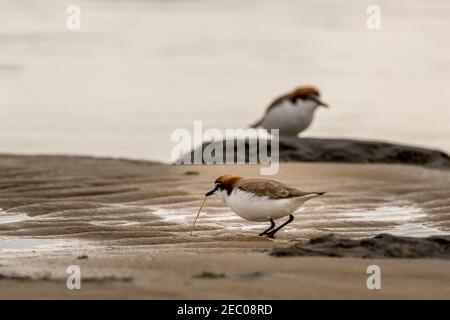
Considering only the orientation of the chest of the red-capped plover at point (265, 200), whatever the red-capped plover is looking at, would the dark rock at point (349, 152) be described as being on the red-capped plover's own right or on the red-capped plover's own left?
on the red-capped plover's own right

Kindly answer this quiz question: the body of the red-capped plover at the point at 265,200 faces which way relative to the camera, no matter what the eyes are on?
to the viewer's left

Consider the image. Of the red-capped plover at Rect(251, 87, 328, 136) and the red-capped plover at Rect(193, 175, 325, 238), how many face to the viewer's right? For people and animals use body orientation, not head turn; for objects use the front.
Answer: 1

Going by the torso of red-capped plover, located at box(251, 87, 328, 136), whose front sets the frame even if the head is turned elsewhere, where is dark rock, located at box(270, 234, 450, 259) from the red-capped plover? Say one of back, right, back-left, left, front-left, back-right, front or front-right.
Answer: right

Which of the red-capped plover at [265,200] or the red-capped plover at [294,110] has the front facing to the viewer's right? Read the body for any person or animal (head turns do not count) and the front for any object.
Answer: the red-capped plover at [294,110]

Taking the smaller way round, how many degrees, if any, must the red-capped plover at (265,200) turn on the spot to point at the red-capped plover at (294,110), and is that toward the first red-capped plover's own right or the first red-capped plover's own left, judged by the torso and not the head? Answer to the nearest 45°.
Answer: approximately 90° to the first red-capped plover's own right

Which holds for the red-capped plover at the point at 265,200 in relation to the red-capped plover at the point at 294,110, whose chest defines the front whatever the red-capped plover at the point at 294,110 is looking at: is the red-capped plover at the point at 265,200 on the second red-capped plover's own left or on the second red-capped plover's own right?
on the second red-capped plover's own right

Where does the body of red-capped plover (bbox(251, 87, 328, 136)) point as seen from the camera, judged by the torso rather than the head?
to the viewer's right

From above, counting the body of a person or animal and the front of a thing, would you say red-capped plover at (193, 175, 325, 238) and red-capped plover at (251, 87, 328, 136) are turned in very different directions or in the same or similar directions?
very different directions
